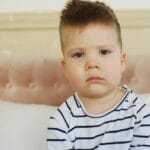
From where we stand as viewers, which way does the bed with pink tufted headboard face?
facing the viewer

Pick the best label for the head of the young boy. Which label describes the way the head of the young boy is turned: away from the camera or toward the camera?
toward the camera
